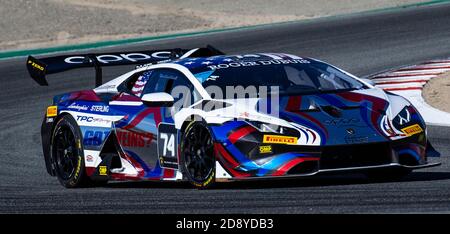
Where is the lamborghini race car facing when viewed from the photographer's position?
facing the viewer and to the right of the viewer
